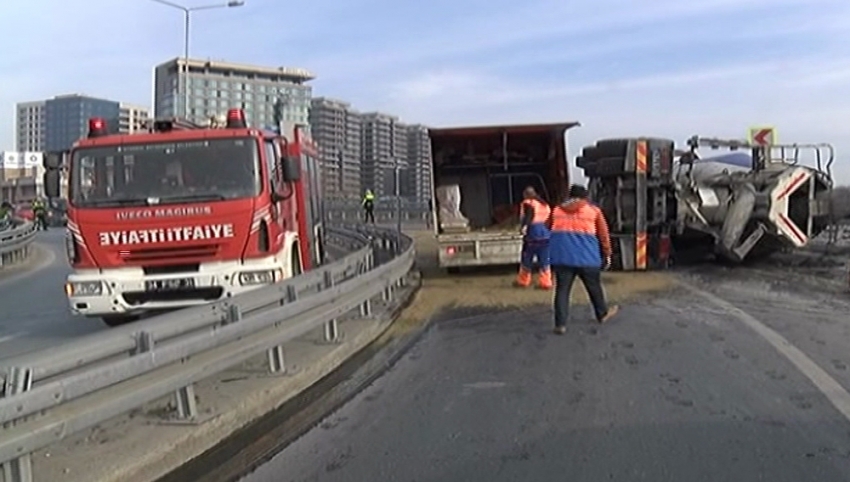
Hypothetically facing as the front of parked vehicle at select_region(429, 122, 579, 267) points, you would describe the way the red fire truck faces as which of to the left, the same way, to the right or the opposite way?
the opposite way

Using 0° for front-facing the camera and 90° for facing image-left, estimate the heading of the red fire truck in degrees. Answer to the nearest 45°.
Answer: approximately 0°

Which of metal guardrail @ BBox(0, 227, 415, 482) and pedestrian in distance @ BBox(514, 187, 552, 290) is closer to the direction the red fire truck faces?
the metal guardrail

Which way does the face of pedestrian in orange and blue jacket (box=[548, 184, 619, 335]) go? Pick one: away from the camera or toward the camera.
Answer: away from the camera

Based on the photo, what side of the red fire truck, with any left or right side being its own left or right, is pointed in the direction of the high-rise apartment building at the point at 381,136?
back

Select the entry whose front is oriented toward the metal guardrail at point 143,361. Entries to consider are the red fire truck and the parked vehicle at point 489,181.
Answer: the red fire truck

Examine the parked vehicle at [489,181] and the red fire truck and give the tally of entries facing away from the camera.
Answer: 1

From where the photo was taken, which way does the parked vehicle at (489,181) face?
away from the camera

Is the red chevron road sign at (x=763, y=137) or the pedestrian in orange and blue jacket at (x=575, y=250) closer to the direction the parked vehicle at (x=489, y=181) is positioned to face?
the red chevron road sign

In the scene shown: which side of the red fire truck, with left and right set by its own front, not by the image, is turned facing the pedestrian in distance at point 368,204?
back

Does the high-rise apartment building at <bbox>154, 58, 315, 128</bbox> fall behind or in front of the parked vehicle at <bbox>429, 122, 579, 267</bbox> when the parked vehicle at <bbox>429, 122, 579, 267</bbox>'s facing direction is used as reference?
in front

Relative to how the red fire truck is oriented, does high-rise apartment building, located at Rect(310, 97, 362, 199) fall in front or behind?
behind
